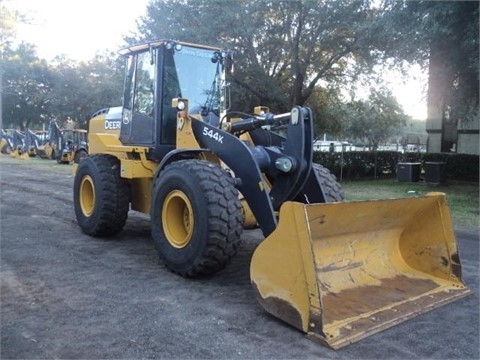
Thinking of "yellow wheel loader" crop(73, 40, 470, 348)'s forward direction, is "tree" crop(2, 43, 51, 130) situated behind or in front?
behind

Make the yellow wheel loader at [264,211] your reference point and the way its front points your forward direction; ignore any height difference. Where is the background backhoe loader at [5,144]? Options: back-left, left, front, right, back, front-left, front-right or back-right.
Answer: back

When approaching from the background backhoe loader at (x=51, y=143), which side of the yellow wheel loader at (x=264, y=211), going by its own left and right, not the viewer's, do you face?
back

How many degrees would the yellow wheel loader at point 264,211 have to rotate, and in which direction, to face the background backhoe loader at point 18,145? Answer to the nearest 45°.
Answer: approximately 180°

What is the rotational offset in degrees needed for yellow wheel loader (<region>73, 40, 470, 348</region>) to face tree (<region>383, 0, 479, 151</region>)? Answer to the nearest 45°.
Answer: approximately 90° to its left

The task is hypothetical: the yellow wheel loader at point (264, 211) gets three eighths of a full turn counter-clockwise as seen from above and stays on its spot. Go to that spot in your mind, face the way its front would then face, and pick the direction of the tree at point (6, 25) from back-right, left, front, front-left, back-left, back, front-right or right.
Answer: front-left

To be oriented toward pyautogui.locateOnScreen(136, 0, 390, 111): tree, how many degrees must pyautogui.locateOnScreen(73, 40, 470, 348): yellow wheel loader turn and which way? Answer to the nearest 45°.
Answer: approximately 135° to its left
